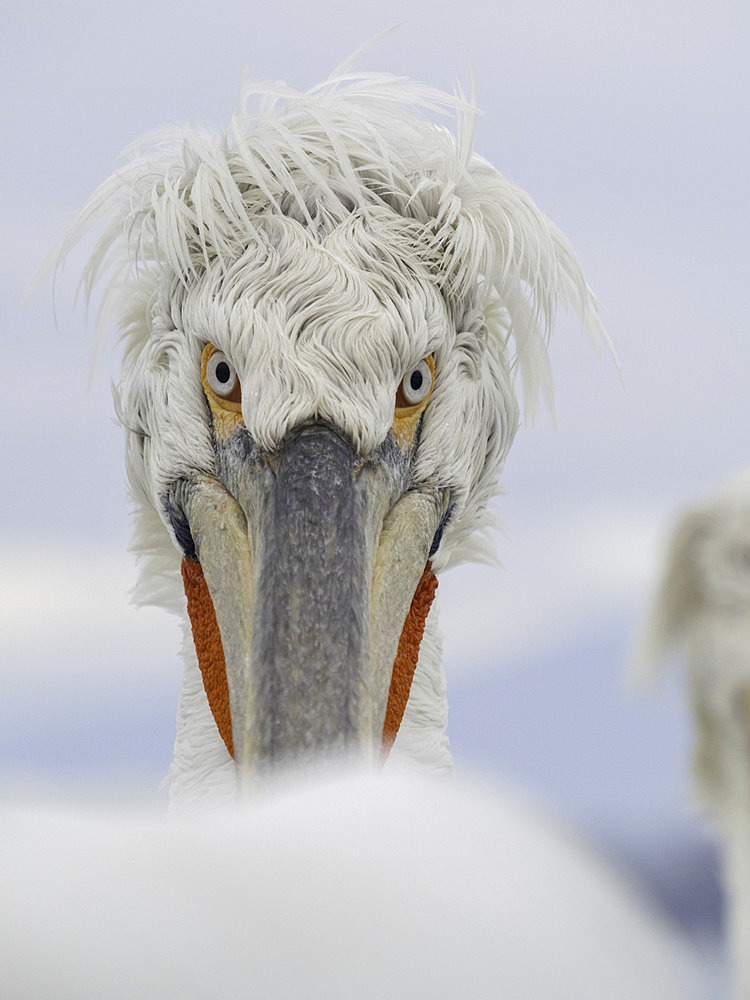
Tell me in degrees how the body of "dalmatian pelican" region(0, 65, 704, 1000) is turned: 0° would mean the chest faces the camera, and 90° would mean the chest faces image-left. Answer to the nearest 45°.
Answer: approximately 0°
